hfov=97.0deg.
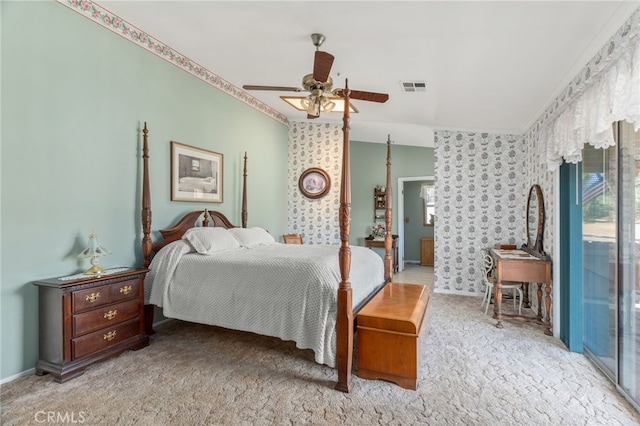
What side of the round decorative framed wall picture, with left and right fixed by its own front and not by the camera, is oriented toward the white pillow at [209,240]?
front

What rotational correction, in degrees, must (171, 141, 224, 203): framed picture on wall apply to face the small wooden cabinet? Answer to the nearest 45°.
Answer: approximately 45° to its left

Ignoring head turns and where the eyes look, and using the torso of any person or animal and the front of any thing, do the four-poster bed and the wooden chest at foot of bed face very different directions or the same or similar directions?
same or similar directions

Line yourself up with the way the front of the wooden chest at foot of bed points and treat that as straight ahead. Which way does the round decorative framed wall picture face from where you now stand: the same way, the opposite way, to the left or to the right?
to the right

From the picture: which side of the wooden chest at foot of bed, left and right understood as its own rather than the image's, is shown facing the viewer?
right

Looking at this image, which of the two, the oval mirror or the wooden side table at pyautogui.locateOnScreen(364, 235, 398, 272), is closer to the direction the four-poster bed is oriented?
the oval mirror

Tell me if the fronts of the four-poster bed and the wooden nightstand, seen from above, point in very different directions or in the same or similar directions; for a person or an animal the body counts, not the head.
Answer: same or similar directions

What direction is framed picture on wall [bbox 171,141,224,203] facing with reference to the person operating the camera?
facing the viewer and to the right of the viewer

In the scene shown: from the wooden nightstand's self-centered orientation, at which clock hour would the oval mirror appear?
The oval mirror is roughly at 11 o'clock from the wooden nightstand.

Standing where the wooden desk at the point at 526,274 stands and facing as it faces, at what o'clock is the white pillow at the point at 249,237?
The white pillow is roughly at 11 o'clock from the wooden desk.

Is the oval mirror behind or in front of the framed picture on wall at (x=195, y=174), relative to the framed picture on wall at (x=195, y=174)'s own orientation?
in front

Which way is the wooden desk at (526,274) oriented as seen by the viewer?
to the viewer's left

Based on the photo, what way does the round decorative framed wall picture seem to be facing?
toward the camera

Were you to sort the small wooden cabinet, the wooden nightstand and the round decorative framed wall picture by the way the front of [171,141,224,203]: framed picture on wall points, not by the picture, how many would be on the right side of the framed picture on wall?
1

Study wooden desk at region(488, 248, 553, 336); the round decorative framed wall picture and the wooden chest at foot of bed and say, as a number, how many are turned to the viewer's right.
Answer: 1
